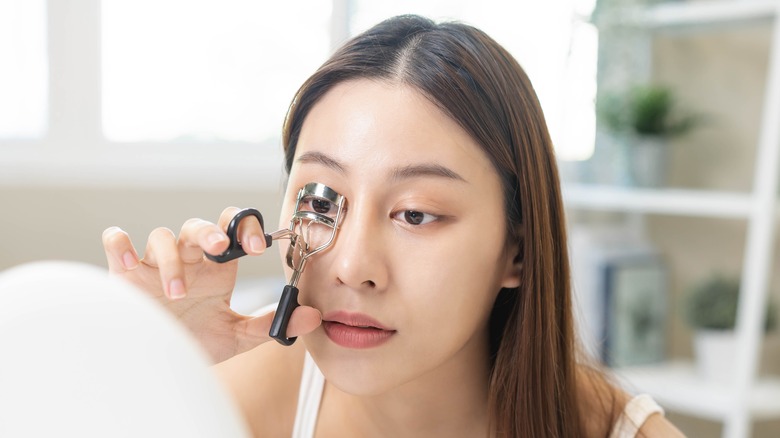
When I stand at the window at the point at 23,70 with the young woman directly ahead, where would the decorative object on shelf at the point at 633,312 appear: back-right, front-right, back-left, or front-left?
front-left

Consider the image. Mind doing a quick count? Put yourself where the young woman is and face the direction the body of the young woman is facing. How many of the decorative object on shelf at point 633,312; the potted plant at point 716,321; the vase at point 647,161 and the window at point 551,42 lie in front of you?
0

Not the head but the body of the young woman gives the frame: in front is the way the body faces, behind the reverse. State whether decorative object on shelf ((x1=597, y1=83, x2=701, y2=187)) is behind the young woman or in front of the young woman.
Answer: behind

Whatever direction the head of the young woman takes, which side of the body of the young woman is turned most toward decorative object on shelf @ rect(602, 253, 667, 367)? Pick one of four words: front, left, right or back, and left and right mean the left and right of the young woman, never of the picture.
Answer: back

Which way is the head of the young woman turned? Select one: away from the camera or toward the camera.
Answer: toward the camera

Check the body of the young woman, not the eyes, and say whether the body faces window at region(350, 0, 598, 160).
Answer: no

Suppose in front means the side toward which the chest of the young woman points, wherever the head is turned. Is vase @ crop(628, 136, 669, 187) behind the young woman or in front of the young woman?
behind

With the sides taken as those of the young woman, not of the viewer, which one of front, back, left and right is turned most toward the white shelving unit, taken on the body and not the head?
back

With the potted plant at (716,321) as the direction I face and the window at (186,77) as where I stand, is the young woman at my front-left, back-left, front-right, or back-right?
front-right

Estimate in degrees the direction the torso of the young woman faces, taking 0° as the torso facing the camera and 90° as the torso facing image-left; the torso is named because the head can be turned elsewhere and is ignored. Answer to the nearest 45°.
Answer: approximately 45°

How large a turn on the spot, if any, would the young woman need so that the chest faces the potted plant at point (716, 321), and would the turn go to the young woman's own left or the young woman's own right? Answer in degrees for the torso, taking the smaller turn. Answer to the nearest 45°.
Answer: approximately 180°

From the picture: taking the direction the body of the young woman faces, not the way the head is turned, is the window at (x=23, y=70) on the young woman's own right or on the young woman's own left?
on the young woman's own right

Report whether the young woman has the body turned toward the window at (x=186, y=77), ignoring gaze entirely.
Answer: no

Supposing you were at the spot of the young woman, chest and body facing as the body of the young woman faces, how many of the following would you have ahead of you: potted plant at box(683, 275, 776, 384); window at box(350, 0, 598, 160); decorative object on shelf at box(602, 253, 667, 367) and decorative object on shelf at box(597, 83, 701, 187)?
0

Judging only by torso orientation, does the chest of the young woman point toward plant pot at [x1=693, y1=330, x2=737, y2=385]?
no
